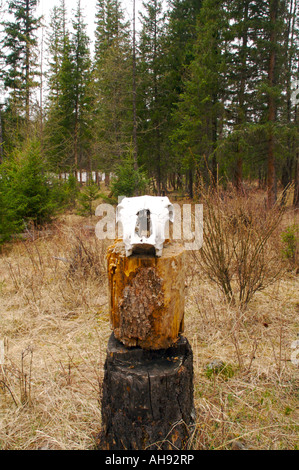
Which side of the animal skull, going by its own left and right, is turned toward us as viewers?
front

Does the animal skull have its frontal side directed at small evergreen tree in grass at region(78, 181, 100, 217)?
no

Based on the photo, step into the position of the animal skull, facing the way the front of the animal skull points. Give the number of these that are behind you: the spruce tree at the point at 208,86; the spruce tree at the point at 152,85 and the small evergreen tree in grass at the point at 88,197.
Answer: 3

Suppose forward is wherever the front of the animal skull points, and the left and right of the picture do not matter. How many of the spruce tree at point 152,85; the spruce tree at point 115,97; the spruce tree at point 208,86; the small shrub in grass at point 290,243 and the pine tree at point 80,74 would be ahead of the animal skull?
0

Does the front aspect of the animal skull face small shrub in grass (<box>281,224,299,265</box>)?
no

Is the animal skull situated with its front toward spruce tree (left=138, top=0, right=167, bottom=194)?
no

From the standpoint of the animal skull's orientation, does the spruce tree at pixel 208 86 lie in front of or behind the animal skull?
behind

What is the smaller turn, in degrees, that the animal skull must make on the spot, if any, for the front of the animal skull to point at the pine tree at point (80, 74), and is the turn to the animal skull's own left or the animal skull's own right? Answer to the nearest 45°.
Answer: approximately 180°

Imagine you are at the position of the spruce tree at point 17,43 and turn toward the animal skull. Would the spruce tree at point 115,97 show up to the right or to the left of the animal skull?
left

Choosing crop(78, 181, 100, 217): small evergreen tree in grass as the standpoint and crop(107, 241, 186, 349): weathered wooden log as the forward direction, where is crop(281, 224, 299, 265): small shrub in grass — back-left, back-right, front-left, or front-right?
front-left

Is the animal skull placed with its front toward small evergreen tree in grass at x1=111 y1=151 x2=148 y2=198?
no

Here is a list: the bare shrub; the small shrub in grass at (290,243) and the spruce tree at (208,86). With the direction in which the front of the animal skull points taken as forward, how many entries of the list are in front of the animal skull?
0

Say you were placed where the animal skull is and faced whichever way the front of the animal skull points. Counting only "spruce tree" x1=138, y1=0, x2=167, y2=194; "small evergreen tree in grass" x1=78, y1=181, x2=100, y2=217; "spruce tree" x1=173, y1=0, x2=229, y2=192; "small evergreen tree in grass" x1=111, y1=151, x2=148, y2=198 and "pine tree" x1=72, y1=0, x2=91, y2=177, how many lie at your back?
5

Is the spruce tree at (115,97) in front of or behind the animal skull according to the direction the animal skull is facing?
behind
